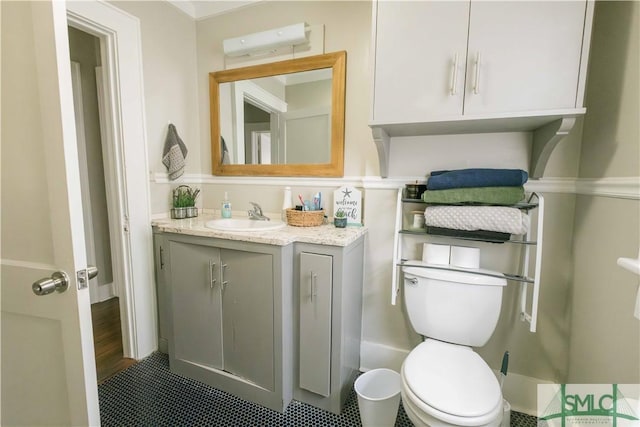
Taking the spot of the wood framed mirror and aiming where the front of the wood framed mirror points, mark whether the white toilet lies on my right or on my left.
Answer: on my left

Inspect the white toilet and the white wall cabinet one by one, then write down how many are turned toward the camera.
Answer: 2

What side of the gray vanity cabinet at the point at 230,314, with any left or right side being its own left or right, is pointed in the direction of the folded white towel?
left

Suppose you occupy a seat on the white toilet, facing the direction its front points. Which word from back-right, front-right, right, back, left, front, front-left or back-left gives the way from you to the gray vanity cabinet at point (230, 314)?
right

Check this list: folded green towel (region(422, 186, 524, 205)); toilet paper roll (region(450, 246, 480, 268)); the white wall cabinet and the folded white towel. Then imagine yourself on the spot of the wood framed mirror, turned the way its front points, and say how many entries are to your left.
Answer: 4

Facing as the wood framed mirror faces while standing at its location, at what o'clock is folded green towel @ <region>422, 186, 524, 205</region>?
The folded green towel is roughly at 9 o'clock from the wood framed mirror.

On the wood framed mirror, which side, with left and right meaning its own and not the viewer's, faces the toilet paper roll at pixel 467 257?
left
